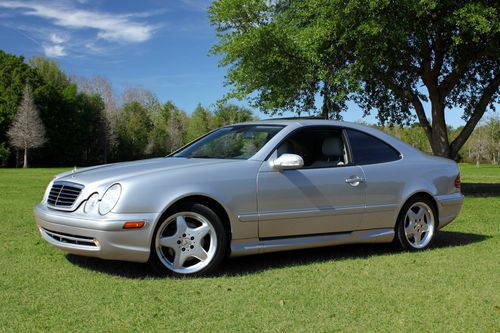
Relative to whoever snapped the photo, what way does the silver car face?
facing the viewer and to the left of the viewer

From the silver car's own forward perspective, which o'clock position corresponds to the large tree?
The large tree is roughly at 5 o'clock from the silver car.
